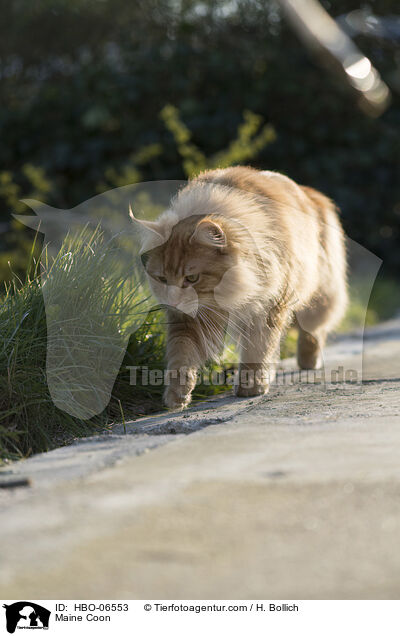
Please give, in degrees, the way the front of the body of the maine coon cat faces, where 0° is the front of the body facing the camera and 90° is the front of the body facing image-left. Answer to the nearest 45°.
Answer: approximately 45°
